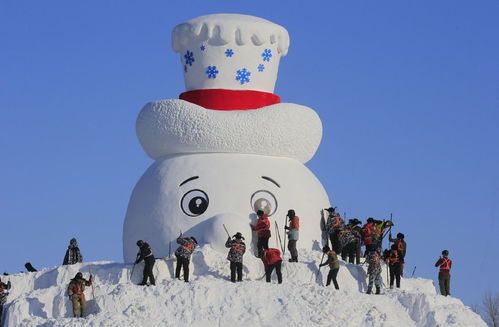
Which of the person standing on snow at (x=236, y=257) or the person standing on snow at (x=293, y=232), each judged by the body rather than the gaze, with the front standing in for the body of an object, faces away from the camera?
the person standing on snow at (x=236, y=257)

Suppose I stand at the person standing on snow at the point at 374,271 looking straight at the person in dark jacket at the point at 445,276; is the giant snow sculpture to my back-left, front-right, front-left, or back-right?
back-left

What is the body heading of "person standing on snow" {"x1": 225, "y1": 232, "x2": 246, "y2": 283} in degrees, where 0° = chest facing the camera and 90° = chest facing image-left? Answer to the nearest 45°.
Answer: approximately 180°

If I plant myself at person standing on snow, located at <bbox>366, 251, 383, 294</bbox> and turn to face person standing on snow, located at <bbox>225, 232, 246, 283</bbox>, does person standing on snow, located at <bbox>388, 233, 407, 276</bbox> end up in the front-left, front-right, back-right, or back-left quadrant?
back-right

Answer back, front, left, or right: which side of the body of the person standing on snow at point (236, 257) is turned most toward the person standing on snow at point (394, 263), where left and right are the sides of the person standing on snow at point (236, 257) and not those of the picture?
right
